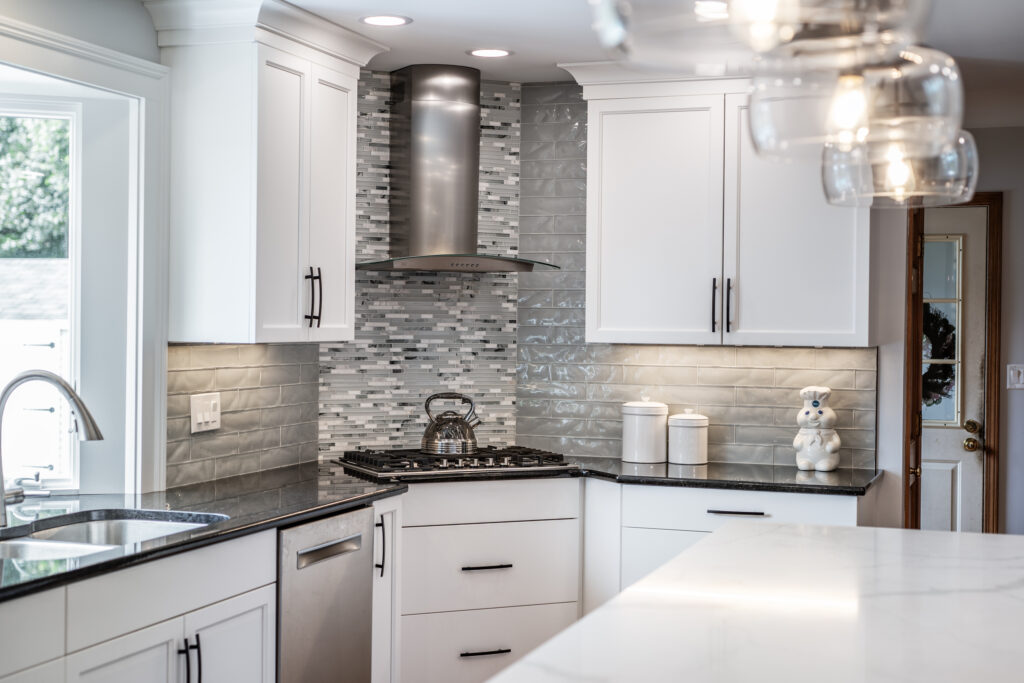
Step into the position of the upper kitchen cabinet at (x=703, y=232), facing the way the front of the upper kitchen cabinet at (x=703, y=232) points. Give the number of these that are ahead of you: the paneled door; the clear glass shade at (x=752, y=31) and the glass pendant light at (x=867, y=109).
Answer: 2

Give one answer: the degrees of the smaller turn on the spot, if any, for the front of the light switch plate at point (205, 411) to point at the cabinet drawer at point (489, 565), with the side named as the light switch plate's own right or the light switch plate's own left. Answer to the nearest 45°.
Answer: approximately 45° to the light switch plate's own left

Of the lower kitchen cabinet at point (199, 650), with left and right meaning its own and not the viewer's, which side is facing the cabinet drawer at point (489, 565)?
left

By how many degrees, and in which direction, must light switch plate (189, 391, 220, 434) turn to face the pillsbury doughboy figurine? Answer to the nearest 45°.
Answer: approximately 45° to its left

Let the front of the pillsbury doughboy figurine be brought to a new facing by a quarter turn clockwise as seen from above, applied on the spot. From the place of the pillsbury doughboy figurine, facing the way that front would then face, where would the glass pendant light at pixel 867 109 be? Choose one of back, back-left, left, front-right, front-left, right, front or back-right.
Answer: left

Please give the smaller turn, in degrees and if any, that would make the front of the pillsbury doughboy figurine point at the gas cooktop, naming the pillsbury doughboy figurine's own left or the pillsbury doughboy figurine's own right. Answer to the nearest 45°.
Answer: approximately 90° to the pillsbury doughboy figurine's own right

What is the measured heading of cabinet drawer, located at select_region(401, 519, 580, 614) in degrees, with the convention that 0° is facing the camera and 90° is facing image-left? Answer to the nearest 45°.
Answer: approximately 0°

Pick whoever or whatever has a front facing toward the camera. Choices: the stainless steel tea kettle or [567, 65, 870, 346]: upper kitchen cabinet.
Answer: the upper kitchen cabinet

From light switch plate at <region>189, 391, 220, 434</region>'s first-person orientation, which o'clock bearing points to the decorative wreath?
The decorative wreath is roughly at 10 o'clock from the light switch plate.

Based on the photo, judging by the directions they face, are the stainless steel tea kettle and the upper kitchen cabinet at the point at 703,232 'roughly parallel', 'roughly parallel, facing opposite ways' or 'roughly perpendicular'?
roughly perpendicular

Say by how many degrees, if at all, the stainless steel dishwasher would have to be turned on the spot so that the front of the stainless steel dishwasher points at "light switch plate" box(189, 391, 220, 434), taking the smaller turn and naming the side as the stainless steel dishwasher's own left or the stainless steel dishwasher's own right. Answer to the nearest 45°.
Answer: approximately 180°

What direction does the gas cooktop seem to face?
toward the camera

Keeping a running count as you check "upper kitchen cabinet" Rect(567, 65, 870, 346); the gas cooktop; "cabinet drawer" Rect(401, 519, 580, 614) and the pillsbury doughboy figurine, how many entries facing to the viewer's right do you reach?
0

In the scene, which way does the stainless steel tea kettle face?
to the viewer's right

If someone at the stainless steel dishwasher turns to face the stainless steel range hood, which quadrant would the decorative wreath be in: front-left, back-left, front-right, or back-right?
front-right
